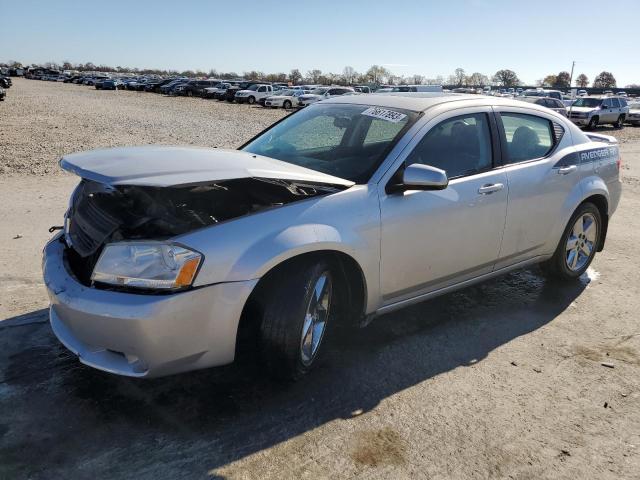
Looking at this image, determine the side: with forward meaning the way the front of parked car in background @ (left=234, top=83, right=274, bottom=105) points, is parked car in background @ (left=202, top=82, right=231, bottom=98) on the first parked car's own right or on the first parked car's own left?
on the first parked car's own right

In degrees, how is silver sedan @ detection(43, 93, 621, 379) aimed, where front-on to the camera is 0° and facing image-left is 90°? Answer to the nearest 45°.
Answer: approximately 45°

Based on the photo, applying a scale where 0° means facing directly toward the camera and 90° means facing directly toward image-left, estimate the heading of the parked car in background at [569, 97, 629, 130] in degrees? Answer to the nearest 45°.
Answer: approximately 45°

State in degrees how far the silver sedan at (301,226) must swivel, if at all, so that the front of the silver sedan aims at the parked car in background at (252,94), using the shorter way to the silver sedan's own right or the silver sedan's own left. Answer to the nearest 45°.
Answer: approximately 135° to the silver sedan's own right

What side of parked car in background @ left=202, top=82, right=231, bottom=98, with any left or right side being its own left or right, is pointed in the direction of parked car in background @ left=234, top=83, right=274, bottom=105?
left

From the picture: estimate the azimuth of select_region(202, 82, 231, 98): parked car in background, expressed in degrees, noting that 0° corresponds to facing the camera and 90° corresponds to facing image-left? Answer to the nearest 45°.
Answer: approximately 45°

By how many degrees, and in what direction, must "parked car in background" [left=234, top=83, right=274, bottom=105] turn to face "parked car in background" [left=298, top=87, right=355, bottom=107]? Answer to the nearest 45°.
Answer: approximately 90° to its left

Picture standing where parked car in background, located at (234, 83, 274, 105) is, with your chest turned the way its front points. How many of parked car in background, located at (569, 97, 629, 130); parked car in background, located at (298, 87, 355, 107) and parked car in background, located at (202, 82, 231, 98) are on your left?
2

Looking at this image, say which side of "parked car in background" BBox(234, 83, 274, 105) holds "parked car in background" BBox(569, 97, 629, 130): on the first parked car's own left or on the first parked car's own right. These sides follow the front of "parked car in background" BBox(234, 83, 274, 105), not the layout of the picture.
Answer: on the first parked car's own left

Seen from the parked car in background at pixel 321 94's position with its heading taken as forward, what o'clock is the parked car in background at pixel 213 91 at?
the parked car in background at pixel 213 91 is roughly at 3 o'clock from the parked car in background at pixel 321 94.

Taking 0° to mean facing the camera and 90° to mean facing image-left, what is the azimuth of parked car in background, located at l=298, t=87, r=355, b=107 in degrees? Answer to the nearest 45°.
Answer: approximately 45°

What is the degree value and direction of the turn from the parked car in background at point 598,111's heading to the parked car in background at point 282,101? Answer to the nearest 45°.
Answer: approximately 45° to its right
